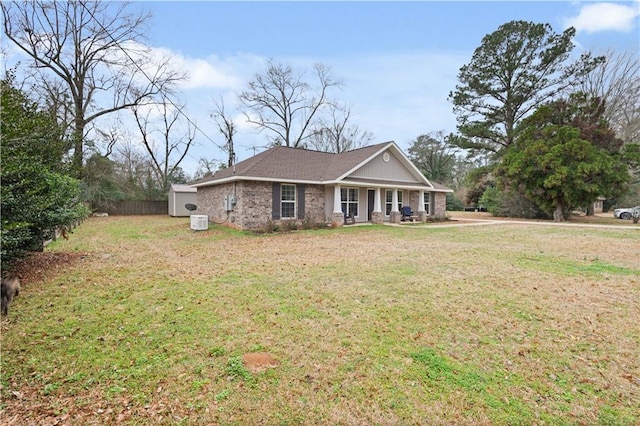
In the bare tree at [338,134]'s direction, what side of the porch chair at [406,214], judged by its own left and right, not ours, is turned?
back

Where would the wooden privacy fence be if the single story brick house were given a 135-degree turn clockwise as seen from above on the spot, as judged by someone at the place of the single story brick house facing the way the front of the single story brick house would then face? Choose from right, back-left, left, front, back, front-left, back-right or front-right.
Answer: front-right

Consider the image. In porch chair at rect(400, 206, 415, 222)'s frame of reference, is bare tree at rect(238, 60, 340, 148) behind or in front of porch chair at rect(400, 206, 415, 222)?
behind

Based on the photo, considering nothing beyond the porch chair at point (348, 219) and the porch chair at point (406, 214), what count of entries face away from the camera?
0

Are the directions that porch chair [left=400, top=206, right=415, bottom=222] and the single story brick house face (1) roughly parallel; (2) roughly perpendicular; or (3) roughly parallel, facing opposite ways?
roughly parallel

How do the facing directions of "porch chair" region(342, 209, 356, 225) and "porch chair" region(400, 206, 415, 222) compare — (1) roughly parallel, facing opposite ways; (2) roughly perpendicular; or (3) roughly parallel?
roughly parallel

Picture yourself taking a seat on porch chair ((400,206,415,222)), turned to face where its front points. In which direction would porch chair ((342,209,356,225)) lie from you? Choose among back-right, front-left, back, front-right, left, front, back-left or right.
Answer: right

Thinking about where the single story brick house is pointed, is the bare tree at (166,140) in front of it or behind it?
behind

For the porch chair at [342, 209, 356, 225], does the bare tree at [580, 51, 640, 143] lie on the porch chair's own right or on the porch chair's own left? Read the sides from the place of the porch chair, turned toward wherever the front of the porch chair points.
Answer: on the porch chair's own left

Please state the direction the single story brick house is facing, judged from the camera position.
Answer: facing the viewer and to the right of the viewer

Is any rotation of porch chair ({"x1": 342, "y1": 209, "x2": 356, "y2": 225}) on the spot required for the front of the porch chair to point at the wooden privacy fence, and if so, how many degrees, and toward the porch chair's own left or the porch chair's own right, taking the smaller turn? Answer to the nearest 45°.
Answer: approximately 180°

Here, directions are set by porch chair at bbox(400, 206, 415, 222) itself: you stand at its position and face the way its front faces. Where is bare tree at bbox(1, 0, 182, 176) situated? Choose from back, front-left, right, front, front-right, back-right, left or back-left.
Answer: back-right

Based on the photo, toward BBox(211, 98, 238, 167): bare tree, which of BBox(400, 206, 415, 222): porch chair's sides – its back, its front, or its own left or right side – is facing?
back

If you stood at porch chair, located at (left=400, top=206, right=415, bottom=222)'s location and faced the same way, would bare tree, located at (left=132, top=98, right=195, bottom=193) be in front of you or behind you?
behind

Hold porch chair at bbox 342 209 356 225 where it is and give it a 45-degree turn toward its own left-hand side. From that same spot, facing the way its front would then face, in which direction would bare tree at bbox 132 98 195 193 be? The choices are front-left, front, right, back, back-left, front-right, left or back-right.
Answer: back-left

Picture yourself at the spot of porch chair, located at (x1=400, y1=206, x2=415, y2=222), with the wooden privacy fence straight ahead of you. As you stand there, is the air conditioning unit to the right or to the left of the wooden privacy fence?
left

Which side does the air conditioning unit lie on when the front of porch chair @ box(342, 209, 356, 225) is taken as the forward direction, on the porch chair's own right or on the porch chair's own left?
on the porch chair's own right

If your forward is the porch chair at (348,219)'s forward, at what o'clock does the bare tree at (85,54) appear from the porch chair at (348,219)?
The bare tree is roughly at 5 o'clock from the porch chair.
